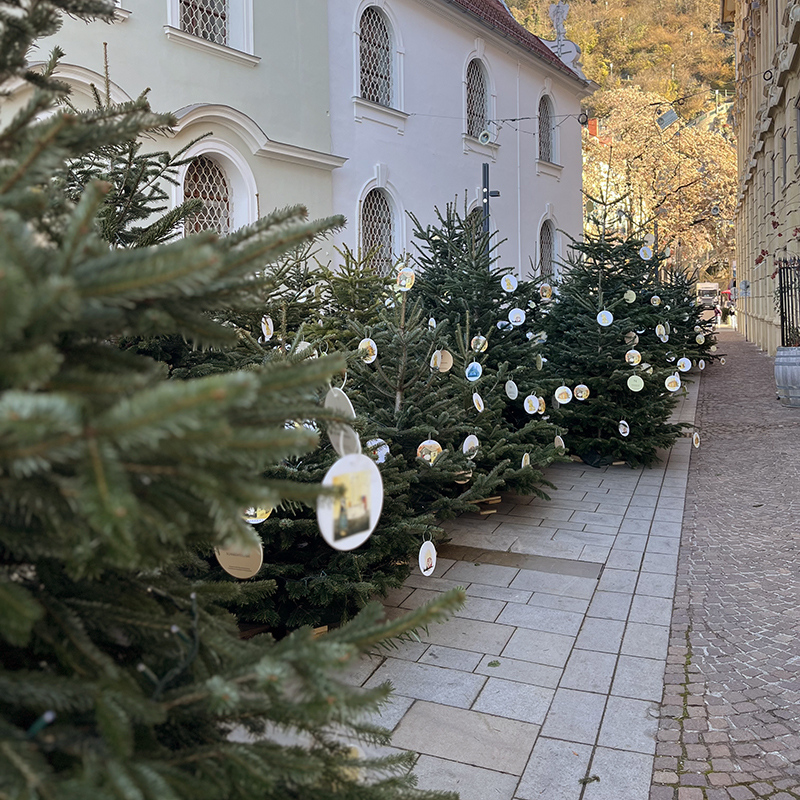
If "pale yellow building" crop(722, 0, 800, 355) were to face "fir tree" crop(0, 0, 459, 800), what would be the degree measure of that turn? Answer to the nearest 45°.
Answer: approximately 90° to its left

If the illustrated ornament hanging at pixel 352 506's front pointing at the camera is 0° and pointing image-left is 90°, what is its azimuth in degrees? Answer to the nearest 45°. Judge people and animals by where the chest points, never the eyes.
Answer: approximately 315°

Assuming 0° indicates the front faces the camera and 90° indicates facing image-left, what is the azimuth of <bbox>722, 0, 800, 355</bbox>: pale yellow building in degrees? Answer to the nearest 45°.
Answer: approximately 90°

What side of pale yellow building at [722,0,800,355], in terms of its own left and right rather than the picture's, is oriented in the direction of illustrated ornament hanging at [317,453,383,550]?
left

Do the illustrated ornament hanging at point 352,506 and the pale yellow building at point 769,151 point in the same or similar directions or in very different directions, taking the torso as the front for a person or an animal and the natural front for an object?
very different directions

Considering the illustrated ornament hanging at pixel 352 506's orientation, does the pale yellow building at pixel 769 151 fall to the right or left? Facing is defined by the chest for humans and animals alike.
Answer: on its left

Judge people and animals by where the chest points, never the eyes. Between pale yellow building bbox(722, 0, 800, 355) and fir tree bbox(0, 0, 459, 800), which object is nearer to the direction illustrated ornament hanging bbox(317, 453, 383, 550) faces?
the fir tree

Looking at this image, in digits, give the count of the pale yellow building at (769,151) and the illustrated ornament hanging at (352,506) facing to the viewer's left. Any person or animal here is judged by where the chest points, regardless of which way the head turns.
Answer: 1
